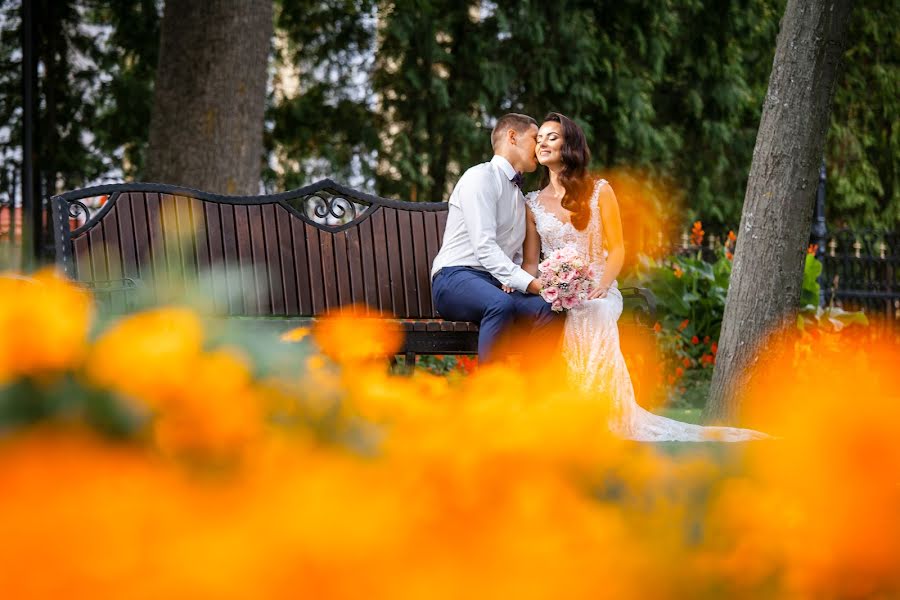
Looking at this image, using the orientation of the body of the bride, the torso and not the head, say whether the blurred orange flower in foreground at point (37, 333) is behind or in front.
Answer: in front

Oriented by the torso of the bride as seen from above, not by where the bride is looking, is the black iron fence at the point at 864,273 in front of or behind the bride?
behind

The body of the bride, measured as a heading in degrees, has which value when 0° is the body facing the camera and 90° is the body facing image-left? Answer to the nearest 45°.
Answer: approximately 45°

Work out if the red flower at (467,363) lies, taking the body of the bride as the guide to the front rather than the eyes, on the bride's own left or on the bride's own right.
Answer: on the bride's own right

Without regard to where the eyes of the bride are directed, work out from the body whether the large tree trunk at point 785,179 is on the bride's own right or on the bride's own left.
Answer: on the bride's own left

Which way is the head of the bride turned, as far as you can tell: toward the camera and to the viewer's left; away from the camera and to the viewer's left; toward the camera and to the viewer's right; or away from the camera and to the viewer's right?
toward the camera and to the viewer's left

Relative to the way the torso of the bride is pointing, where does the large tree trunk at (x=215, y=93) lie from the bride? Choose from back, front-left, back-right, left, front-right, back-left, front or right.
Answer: right

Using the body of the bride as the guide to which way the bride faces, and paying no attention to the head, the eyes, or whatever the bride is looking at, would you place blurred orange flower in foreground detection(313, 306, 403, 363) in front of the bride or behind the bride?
in front

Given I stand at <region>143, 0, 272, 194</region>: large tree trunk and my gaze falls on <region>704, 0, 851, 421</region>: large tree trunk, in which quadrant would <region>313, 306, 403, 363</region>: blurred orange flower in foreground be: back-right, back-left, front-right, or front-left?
front-right

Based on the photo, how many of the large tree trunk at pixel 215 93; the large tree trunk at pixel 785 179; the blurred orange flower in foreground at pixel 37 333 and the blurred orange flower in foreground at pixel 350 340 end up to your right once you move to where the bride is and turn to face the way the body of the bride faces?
1

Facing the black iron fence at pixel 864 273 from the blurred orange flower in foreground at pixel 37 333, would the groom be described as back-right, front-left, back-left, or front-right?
front-left
